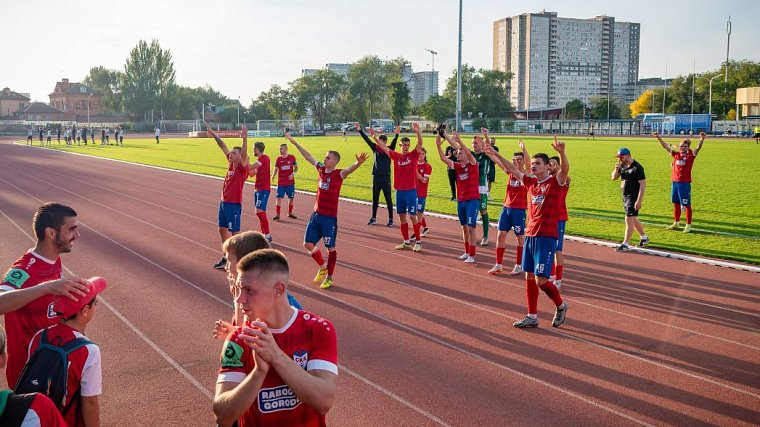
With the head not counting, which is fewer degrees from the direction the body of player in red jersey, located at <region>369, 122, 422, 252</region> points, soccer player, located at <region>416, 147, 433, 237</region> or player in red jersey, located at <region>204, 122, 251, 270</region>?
the player in red jersey

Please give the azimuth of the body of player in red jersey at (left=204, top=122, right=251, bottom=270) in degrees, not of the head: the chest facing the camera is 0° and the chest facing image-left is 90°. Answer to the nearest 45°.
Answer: approximately 45°

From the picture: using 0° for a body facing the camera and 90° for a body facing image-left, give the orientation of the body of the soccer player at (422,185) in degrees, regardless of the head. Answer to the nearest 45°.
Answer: approximately 45°

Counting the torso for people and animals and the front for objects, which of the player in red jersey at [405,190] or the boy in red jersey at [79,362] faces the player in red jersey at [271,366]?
the player in red jersey at [405,190]

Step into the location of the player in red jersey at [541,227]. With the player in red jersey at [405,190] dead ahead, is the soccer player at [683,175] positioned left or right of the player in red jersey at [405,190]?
right

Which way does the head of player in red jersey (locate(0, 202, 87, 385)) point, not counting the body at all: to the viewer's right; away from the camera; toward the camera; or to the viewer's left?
to the viewer's right

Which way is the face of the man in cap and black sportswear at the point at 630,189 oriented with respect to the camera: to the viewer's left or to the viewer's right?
to the viewer's left

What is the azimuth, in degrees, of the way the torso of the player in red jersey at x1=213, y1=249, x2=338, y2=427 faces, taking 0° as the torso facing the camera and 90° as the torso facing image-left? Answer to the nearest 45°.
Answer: approximately 45°

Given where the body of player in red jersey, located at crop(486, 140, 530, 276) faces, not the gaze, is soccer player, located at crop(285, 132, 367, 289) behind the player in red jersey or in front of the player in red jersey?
in front

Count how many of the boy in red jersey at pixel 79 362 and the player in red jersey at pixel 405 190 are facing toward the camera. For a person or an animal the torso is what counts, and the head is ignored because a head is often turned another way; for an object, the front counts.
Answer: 1
